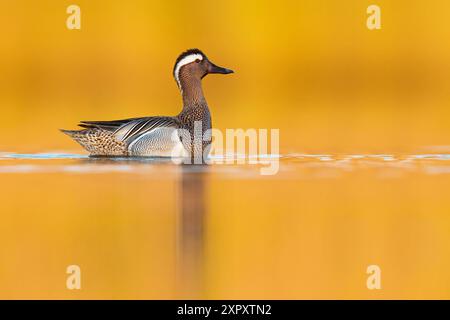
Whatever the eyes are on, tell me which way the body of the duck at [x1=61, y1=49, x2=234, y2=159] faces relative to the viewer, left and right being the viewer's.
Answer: facing to the right of the viewer
